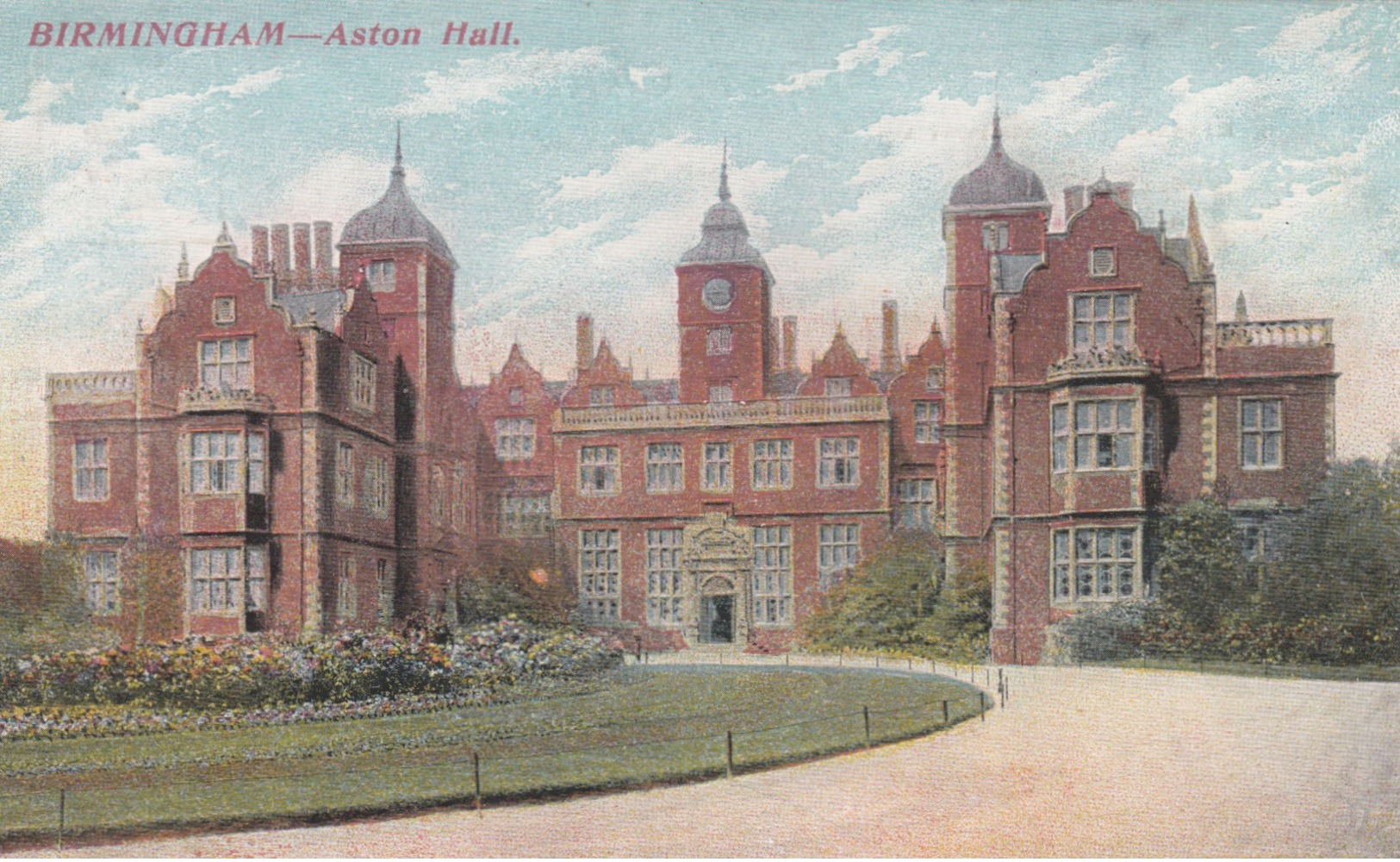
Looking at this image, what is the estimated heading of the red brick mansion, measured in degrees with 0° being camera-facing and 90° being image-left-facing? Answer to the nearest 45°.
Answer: approximately 0°

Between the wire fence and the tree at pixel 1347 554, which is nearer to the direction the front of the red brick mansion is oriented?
the wire fence

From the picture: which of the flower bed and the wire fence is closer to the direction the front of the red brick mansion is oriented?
the wire fence

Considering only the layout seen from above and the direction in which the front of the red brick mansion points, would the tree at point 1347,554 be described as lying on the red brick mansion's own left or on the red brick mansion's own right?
on the red brick mansion's own left

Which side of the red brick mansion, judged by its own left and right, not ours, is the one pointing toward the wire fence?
front
